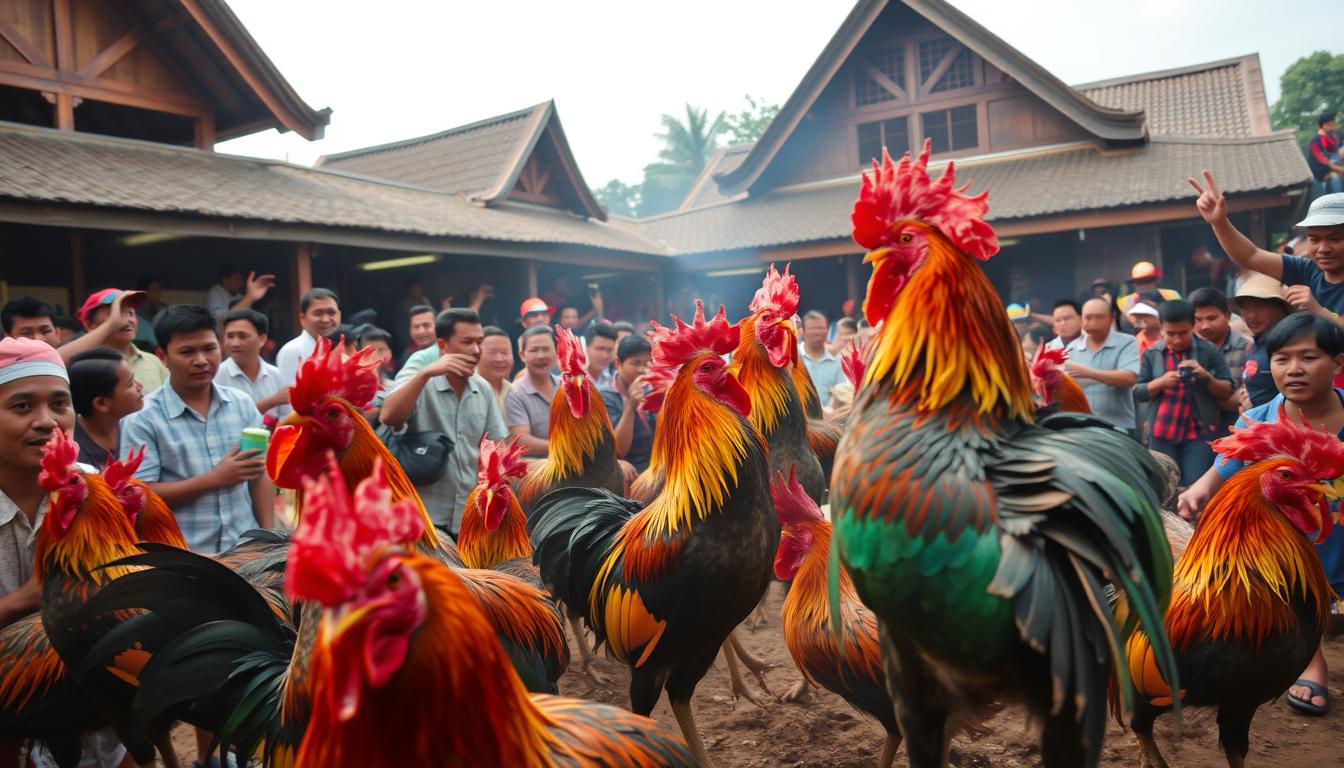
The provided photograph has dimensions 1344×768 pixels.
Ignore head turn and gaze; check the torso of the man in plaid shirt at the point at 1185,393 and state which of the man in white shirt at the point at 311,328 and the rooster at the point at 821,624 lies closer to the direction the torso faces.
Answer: the rooster

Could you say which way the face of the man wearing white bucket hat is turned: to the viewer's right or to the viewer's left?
to the viewer's left

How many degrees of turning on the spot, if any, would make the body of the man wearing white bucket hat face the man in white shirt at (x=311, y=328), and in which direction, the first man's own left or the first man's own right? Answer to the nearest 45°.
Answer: approximately 45° to the first man's own right

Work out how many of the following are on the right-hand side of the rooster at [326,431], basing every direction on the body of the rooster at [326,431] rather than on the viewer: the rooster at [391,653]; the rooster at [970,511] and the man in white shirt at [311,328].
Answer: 1

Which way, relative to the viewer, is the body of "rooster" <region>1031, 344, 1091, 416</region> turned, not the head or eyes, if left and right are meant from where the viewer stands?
facing to the left of the viewer

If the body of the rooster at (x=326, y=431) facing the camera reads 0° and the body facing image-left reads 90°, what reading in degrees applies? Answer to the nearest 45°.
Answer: approximately 90°

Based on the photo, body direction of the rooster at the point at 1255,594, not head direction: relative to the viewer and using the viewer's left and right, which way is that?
facing the viewer and to the right of the viewer

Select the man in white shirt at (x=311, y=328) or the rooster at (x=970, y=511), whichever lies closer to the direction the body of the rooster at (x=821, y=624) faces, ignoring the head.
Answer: the man in white shirt

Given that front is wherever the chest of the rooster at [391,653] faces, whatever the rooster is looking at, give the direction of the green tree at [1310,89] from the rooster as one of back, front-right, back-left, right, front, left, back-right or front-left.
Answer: back

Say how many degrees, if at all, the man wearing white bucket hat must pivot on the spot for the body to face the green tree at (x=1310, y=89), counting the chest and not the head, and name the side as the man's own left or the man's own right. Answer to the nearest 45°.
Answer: approximately 135° to the man's own right

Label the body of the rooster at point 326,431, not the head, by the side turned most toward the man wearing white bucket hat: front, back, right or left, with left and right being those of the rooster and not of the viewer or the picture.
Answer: back

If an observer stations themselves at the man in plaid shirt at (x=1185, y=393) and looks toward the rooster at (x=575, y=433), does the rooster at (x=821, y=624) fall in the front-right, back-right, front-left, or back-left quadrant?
front-left

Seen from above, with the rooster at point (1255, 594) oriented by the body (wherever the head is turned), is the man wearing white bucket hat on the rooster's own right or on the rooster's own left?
on the rooster's own left

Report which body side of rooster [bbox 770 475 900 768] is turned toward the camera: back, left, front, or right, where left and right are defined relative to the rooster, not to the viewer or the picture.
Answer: left

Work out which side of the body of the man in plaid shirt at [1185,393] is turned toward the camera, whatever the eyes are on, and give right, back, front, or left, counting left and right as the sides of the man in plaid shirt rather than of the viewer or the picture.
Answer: front

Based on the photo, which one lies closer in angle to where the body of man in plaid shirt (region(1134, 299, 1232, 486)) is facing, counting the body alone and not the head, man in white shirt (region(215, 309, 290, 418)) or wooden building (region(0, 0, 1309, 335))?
the man in white shirt
